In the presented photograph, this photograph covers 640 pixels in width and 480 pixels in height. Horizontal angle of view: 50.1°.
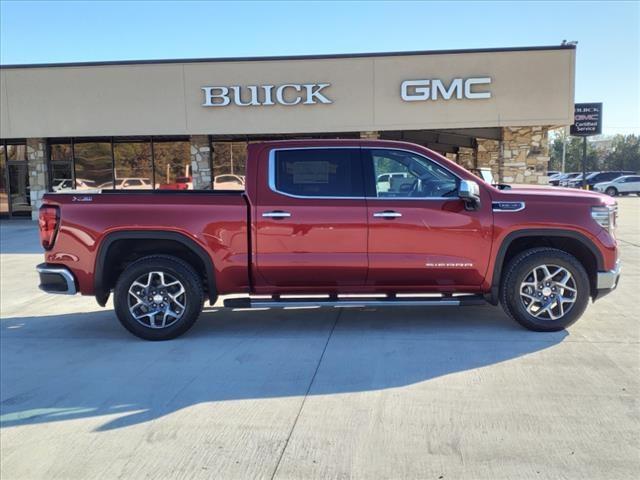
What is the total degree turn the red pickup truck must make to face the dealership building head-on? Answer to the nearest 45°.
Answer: approximately 90° to its left

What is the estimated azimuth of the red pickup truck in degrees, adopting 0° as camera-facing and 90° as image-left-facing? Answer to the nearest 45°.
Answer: approximately 270°

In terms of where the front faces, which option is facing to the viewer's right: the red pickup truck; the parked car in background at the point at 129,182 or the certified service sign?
the red pickup truck

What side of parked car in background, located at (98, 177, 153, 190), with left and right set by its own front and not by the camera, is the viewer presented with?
left

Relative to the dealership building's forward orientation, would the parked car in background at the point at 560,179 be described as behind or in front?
behind

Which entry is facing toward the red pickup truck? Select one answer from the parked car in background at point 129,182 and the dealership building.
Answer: the dealership building
